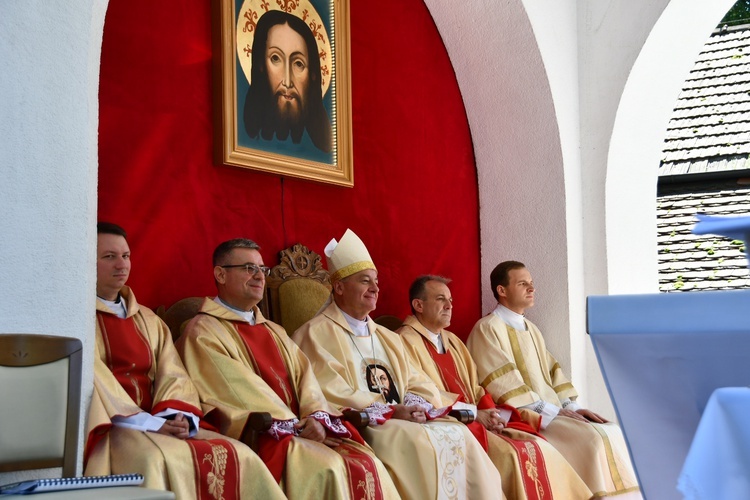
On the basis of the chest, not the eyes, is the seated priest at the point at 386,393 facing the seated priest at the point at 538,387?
no

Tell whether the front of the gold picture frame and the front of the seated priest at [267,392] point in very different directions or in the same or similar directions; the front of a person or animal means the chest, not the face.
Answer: same or similar directions

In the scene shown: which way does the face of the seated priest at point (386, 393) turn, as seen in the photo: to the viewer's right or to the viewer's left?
to the viewer's right

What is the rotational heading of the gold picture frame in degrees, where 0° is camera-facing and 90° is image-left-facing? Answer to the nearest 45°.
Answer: approximately 315°

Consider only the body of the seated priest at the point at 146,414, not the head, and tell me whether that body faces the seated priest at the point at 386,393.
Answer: no

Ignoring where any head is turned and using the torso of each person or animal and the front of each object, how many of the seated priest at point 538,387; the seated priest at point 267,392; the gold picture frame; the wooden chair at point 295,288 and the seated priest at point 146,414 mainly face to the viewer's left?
0

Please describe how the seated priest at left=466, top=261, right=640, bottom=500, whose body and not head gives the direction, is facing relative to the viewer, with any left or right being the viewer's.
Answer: facing the viewer and to the right of the viewer

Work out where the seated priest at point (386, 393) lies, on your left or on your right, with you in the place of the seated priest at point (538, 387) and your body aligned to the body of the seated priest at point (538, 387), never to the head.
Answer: on your right

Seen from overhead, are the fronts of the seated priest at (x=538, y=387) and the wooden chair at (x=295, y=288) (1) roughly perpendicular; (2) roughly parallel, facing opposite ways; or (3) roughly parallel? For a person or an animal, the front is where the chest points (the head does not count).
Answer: roughly parallel

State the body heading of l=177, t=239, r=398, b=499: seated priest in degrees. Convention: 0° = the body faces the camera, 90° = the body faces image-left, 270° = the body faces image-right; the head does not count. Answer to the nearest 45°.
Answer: approximately 315°

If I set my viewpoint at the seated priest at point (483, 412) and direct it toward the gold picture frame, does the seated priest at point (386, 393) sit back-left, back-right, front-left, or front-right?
front-left

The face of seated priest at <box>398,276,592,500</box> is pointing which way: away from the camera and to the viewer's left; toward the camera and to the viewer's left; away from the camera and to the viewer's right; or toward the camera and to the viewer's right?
toward the camera and to the viewer's right

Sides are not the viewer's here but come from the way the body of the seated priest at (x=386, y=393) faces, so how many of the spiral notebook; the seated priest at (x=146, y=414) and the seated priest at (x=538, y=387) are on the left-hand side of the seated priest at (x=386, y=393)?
1
